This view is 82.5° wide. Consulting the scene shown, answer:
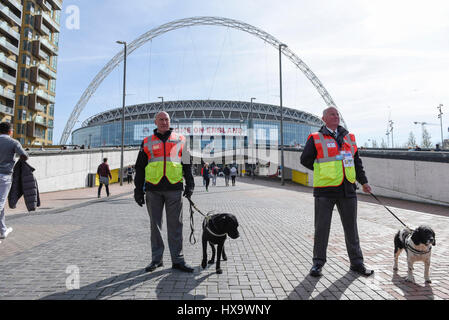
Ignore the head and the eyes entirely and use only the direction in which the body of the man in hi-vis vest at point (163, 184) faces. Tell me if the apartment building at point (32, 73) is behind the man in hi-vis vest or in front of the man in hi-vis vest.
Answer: behind

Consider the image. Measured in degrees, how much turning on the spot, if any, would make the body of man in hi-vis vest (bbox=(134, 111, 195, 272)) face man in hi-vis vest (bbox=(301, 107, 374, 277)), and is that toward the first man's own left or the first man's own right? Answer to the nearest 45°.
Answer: approximately 90° to the first man's own left

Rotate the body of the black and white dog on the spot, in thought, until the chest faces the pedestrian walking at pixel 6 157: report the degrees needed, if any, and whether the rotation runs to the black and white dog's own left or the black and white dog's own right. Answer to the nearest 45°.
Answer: approximately 135° to the black and white dog's own right

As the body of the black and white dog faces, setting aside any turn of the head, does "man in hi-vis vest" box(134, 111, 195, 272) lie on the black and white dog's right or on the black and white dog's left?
on the black and white dog's right

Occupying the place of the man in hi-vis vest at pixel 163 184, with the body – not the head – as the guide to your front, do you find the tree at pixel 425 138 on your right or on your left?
on your left

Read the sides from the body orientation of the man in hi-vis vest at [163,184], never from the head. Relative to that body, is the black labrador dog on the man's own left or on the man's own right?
on the man's own left

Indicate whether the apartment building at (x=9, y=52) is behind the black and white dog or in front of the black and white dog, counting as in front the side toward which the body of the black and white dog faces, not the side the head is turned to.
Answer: behind

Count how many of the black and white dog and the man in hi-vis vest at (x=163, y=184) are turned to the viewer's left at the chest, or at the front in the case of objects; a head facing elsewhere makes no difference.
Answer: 0

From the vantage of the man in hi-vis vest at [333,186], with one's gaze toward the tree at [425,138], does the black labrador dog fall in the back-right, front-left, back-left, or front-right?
back-left

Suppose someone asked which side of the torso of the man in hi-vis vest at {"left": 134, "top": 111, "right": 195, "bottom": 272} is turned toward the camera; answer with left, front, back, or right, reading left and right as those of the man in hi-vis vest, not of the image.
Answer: front
